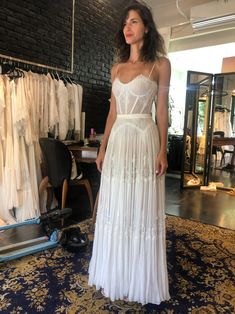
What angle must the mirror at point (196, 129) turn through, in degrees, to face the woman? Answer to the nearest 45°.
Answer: approximately 45° to its right

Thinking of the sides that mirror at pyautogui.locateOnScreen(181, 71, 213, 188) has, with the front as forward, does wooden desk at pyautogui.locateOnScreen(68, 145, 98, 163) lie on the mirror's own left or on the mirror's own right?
on the mirror's own right

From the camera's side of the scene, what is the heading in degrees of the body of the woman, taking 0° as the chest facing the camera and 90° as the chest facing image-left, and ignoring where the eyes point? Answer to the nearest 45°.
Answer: approximately 45°

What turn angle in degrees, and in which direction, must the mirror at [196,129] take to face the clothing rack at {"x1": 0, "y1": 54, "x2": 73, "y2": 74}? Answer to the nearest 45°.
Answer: approximately 90° to its right

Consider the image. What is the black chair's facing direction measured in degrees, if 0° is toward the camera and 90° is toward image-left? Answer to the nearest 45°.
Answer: approximately 225°

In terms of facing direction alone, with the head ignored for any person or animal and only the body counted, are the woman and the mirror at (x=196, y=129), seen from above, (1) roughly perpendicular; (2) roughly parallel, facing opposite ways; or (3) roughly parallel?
roughly perpendicular
